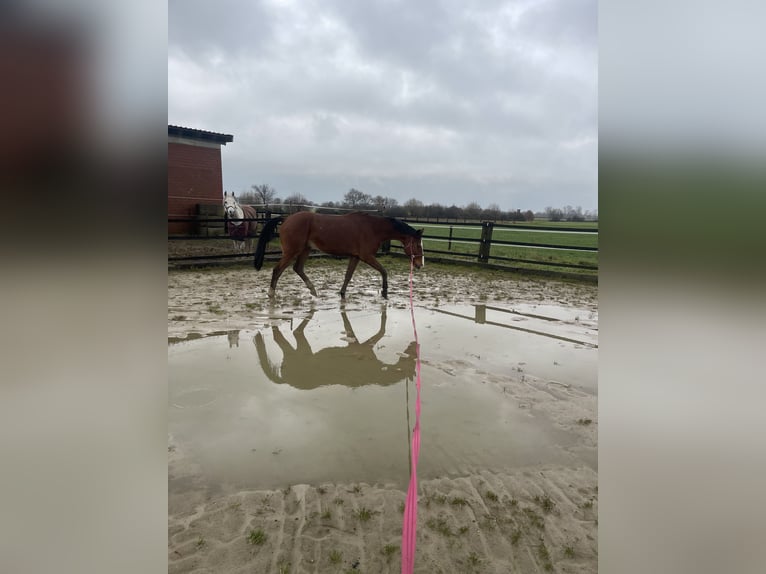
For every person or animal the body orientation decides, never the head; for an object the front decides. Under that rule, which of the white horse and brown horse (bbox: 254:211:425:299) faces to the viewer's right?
the brown horse

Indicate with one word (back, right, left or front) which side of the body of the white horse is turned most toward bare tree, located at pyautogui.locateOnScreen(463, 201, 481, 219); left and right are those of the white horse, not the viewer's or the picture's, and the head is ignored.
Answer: back

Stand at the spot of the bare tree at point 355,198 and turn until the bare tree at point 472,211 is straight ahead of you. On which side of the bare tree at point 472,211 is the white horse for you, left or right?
right

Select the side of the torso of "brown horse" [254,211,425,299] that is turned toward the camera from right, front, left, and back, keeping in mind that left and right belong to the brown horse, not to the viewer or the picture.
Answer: right

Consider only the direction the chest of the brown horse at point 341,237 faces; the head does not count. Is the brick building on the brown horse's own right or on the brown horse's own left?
on the brown horse's own left

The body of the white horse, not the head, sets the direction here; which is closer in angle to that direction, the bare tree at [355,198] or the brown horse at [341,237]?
the brown horse

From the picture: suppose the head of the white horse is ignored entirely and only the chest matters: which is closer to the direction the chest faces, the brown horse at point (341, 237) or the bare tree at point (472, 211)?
the brown horse

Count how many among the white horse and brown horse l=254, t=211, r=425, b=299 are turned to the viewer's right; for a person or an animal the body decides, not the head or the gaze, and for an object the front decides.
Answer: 1

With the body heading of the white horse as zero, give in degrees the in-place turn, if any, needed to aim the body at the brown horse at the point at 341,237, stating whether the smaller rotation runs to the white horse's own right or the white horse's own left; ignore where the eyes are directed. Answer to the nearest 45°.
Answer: approximately 45° to the white horse's own left

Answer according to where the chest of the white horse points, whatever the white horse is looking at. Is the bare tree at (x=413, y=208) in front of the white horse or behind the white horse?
behind
